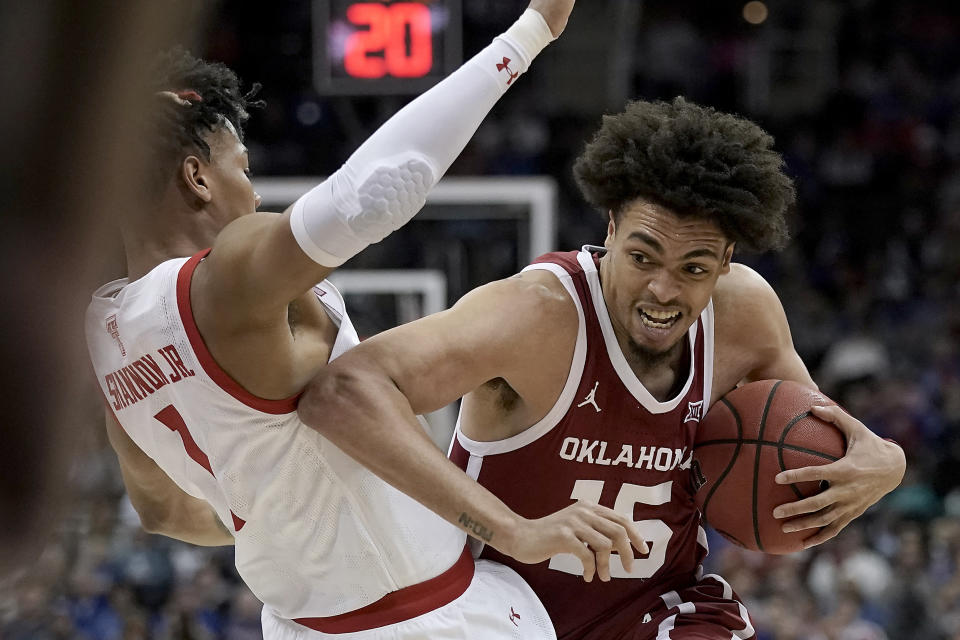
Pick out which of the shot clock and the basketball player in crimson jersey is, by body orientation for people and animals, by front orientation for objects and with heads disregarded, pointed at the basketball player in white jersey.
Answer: the shot clock

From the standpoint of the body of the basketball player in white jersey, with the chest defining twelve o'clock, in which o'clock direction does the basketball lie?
The basketball is roughly at 1 o'clock from the basketball player in white jersey.

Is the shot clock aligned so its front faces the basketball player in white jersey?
yes

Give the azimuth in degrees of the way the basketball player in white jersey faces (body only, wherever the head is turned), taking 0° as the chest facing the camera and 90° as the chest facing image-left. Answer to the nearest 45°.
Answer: approximately 225°

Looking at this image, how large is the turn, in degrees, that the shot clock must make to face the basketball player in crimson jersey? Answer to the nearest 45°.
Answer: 0° — it already faces them

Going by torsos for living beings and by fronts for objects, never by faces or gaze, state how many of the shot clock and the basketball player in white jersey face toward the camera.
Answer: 1

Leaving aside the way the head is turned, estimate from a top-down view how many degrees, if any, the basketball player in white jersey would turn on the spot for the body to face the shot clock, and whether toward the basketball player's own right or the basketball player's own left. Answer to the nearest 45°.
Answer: approximately 45° to the basketball player's own left

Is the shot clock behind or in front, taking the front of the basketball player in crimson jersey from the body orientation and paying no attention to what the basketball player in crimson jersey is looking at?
behind

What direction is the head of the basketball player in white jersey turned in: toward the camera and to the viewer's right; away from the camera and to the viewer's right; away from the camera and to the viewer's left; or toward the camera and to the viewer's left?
away from the camera and to the viewer's right

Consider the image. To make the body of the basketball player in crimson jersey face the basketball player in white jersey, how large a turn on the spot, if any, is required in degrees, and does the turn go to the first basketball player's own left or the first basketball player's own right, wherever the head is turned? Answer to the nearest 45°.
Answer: approximately 90° to the first basketball player's own right
